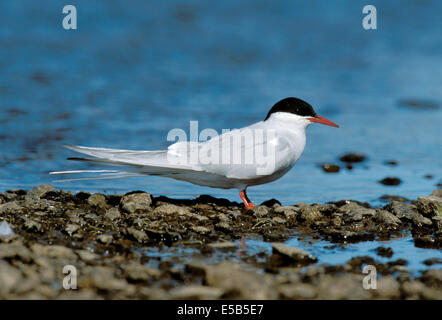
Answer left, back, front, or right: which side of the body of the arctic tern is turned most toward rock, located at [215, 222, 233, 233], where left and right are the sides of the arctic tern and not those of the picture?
right

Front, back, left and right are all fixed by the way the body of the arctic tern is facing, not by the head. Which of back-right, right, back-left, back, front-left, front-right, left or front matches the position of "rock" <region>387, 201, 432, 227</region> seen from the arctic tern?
front

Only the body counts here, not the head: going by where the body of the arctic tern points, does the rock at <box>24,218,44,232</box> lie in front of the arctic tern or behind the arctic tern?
behind

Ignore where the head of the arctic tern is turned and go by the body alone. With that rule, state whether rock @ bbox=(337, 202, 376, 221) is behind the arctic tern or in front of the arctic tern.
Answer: in front

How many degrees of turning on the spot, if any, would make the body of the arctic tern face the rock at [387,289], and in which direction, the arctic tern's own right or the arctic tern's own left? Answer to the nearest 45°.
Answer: approximately 45° to the arctic tern's own right

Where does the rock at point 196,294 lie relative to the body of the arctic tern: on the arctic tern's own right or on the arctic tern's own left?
on the arctic tern's own right

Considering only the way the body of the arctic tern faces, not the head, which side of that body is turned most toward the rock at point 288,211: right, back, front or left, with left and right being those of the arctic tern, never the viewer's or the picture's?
front

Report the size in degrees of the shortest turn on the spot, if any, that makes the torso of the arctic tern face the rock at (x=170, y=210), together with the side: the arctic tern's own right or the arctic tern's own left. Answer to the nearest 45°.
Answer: approximately 135° to the arctic tern's own right

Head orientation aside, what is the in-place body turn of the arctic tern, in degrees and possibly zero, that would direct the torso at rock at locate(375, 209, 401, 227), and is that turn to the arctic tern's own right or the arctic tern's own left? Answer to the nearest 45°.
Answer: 0° — it already faces it

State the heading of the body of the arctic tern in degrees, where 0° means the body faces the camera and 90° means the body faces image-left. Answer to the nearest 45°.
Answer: approximately 270°

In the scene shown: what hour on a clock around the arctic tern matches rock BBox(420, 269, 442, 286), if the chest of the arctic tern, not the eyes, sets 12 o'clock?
The rock is roughly at 2 o'clock from the arctic tern.

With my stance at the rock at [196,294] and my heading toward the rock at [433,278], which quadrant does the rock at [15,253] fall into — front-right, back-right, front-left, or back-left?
back-left

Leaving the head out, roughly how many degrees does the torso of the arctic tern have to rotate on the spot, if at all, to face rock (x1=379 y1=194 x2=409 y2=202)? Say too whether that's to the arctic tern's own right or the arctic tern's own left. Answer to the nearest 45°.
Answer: approximately 45° to the arctic tern's own left
